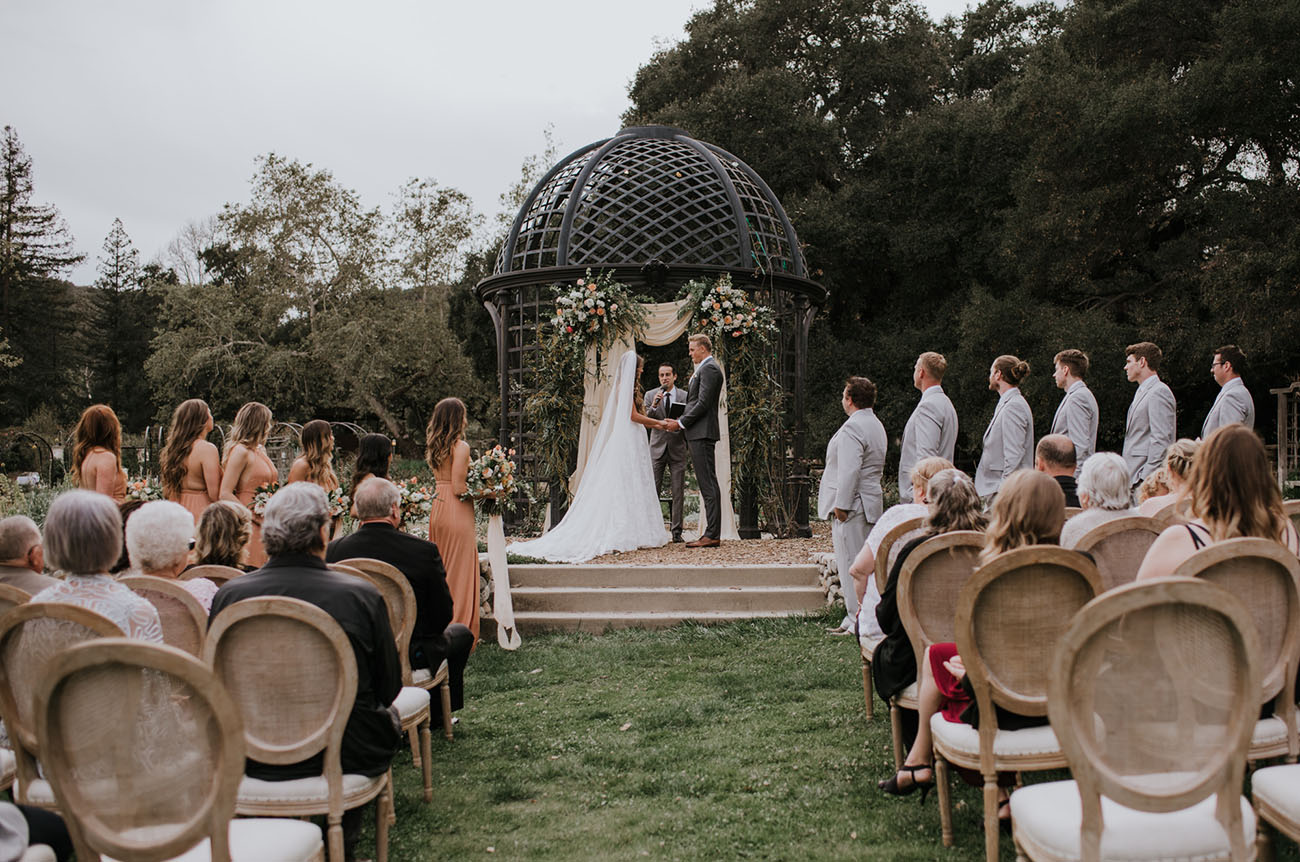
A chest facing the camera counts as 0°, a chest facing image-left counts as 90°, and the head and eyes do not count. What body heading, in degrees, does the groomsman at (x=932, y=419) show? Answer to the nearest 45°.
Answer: approximately 135°

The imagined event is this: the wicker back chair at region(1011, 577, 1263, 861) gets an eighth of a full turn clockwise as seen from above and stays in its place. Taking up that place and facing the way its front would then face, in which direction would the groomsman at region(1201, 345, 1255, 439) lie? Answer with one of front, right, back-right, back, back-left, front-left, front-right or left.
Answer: front

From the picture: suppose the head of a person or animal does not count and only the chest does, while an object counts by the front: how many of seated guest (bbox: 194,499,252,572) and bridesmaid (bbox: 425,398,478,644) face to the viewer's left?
0

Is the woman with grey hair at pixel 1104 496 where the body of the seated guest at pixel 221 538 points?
no

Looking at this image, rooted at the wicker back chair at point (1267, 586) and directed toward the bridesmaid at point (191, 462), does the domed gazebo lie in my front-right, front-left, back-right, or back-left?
front-right

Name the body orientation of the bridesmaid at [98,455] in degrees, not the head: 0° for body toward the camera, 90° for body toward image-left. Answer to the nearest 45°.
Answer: approximately 225°

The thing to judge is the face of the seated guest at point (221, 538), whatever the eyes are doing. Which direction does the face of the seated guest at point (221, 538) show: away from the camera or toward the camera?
away from the camera

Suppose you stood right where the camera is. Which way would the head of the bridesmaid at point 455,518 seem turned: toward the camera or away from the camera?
away from the camera

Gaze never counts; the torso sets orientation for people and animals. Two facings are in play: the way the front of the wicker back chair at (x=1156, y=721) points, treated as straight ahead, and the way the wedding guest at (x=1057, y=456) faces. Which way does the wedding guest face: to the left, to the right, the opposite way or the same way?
the same way

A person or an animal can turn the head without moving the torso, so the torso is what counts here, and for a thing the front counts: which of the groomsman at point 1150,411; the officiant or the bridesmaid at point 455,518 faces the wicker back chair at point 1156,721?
the officiant

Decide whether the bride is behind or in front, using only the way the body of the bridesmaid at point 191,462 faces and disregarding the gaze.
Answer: in front

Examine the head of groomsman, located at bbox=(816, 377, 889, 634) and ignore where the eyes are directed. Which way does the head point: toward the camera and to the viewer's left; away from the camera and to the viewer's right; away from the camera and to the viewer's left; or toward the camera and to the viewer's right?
away from the camera and to the viewer's left

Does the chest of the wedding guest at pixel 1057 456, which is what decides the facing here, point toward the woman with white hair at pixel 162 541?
no

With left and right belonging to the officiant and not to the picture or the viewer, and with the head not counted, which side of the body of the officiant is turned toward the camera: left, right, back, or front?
front

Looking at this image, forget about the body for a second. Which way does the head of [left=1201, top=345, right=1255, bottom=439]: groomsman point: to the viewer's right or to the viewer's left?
to the viewer's left

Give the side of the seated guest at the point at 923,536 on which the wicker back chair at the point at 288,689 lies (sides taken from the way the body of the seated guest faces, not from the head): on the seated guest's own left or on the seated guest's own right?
on the seated guest's own left
